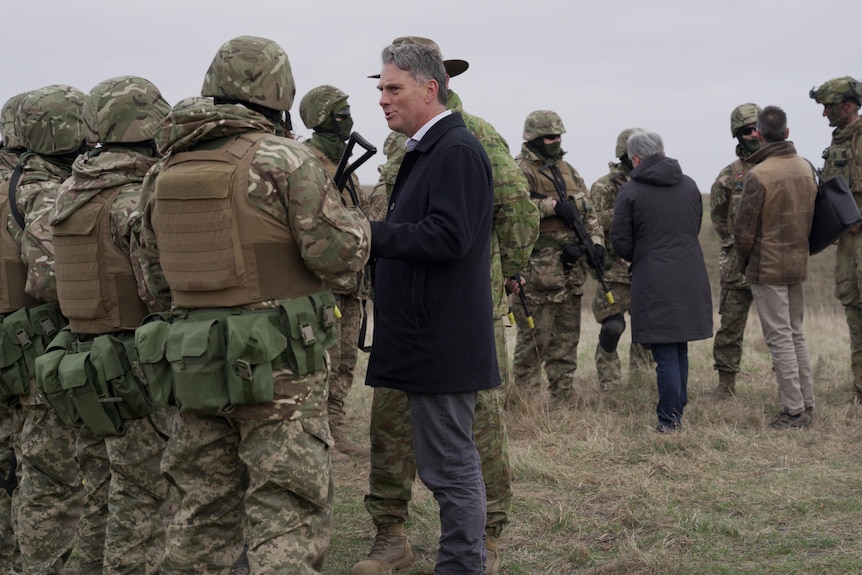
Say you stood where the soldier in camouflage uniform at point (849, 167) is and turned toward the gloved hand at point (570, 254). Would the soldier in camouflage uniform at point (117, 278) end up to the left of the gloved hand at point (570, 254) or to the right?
left

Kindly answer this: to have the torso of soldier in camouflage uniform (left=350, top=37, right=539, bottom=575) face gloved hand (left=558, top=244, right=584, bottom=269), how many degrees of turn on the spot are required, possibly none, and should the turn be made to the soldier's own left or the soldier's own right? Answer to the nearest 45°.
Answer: approximately 135° to the soldier's own right

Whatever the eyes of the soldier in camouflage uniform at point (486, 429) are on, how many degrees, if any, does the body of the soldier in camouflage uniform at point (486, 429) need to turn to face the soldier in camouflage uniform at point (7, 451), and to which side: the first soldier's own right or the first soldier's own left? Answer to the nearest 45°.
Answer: approximately 45° to the first soldier's own right

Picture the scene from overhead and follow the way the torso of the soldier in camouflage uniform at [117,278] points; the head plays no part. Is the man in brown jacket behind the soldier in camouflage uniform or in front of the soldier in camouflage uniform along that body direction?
in front

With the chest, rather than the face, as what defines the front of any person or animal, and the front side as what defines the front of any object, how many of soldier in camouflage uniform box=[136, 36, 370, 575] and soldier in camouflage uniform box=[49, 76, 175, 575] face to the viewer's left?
0

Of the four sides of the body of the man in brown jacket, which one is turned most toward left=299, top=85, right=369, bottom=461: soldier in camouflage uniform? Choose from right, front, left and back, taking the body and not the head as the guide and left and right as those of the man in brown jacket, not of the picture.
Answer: left

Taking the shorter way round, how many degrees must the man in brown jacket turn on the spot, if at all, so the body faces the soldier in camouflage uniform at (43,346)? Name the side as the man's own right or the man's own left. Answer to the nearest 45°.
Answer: approximately 90° to the man's own left

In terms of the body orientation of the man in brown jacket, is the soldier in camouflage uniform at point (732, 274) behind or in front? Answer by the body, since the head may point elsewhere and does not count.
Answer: in front

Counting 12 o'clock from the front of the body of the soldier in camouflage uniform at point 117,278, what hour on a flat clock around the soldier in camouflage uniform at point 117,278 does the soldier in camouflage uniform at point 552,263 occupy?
the soldier in camouflage uniform at point 552,263 is roughly at 12 o'clock from the soldier in camouflage uniform at point 117,278.

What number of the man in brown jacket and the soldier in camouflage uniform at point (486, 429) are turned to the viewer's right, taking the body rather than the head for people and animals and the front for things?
0

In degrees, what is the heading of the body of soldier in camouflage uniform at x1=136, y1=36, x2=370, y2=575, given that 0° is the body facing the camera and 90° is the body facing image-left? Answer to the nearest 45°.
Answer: approximately 225°

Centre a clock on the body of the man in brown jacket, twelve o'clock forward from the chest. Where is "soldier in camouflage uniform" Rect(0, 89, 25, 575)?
The soldier in camouflage uniform is roughly at 9 o'clock from the man in brown jacket.

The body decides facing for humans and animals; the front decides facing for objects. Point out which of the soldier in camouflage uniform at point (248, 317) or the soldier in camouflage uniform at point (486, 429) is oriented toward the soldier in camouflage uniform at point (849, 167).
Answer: the soldier in camouflage uniform at point (248, 317)

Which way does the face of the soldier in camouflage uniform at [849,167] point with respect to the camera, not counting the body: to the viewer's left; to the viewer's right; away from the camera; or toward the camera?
to the viewer's left

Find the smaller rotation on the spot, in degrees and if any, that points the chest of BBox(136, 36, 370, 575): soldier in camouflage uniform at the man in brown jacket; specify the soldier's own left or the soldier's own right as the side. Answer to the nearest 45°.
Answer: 0° — they already face them

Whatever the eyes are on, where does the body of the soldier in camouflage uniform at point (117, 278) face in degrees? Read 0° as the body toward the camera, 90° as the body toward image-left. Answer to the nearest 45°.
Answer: approximately 225°

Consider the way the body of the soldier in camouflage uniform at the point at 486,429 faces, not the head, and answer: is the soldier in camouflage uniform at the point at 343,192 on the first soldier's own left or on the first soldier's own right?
on the first soldier's own right
